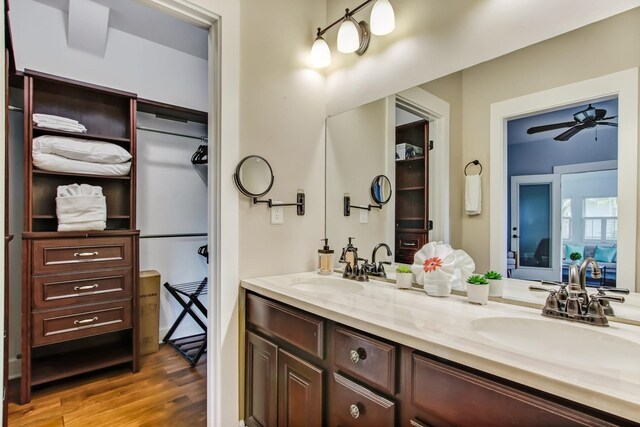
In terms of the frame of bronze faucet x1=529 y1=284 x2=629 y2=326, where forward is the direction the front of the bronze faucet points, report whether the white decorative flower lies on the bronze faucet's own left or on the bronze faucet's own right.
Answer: on the bronze faucet's own right

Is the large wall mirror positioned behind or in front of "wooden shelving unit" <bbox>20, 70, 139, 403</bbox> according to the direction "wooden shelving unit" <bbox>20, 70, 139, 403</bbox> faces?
in front

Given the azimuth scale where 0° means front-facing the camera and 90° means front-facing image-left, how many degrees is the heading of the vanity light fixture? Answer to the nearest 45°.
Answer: approximately 45°

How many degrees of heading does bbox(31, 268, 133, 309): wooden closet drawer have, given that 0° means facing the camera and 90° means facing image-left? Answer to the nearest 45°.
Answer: approximately 315°

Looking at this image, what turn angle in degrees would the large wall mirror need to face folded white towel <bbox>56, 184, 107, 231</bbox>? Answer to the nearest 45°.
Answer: approximately 45° to its right
